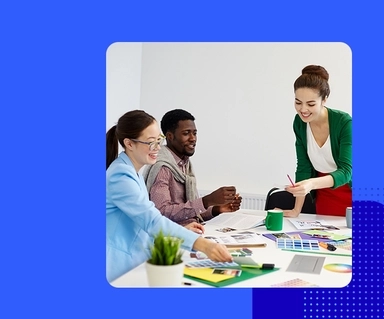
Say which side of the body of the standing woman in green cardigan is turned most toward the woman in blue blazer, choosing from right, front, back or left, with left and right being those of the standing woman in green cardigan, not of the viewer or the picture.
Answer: front

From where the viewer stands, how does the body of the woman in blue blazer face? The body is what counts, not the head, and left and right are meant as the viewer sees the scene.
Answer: facing to the right of the viewer

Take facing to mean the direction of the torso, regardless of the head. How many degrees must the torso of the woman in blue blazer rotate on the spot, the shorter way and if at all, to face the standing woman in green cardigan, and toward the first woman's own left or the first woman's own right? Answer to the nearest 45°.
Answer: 0° — they already face them

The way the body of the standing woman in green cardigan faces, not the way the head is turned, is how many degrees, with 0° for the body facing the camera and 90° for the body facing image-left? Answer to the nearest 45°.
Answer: approximately 45°

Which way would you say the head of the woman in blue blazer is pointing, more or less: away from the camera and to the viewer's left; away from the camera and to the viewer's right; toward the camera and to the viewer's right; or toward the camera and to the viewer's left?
toward the camera and to the viewer's right

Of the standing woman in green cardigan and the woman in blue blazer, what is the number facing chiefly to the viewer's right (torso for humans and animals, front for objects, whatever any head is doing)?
1

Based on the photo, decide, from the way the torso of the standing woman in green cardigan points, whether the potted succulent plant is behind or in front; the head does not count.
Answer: in front
